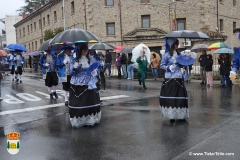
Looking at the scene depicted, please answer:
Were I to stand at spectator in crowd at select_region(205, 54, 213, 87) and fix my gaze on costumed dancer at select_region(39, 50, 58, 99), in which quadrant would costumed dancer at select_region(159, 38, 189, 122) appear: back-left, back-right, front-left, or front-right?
front-left

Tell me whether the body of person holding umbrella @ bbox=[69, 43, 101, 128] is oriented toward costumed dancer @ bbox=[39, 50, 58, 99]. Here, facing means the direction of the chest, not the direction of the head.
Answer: no

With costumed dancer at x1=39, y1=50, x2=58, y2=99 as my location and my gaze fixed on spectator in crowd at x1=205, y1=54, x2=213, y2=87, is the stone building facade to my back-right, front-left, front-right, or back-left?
front-left

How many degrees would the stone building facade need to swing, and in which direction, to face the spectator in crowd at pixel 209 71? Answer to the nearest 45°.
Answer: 0° — it already faces them

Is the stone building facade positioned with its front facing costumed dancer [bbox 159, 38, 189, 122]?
yes

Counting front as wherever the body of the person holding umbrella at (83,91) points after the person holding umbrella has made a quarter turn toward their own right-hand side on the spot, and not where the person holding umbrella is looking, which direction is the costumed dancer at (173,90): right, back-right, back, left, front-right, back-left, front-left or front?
back-left

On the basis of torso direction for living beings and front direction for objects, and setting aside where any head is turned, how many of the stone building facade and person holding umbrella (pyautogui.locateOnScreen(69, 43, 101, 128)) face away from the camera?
0

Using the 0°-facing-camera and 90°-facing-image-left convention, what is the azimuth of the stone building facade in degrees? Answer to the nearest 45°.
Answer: approximately 0°

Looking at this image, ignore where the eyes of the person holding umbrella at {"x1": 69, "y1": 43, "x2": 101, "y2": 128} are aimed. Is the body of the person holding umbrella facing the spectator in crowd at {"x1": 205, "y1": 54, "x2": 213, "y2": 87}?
no

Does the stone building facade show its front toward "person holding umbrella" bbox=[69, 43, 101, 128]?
yes

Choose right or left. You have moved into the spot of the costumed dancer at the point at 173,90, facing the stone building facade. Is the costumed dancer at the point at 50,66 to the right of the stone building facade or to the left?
left

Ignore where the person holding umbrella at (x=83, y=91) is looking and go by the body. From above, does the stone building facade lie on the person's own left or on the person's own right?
on the person's own left
